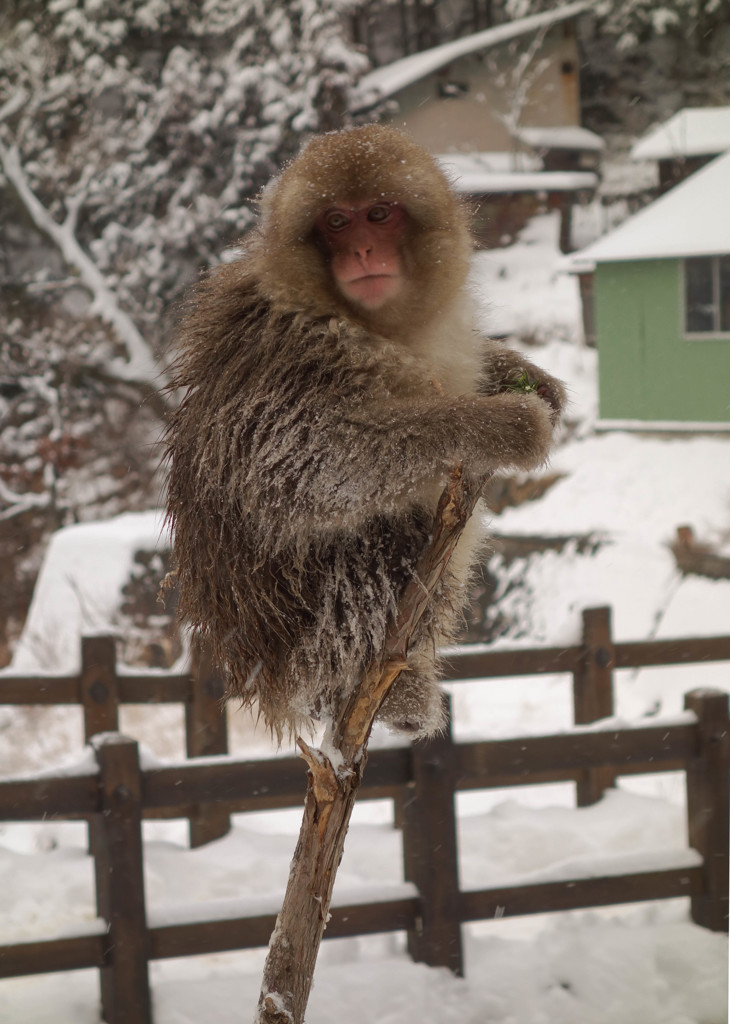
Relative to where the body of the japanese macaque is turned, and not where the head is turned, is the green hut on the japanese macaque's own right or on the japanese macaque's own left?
on the japanese macaque's own left

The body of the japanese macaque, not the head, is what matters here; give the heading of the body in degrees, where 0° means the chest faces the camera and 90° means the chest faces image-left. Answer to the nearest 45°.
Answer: approximately 270°

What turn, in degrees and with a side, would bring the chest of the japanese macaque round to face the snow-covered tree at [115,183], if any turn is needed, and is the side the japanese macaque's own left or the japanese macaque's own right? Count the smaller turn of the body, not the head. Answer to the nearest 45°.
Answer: approximately 90° to the japanese macaque's own left

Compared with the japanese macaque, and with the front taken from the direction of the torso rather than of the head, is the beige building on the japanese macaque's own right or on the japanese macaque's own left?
on the japanese macaque's own left
